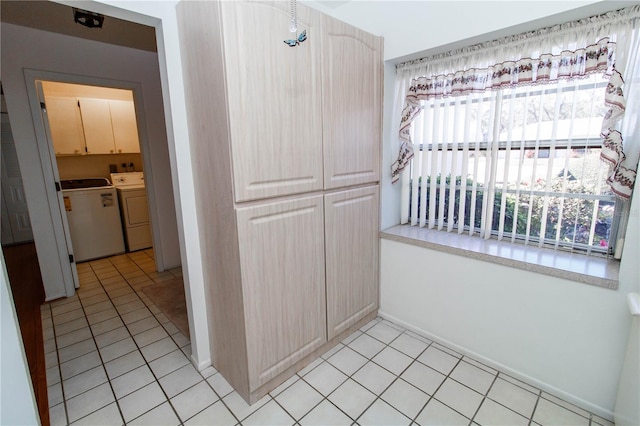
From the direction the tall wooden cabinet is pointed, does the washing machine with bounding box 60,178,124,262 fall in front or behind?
behind

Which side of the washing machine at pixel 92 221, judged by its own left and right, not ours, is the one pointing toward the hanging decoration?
front

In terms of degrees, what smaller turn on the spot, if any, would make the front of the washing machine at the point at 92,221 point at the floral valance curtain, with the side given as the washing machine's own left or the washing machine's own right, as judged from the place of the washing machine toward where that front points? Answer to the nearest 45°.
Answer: approximately 45° to the washing machine's own left

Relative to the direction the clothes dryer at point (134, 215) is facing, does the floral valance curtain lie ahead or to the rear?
ahead

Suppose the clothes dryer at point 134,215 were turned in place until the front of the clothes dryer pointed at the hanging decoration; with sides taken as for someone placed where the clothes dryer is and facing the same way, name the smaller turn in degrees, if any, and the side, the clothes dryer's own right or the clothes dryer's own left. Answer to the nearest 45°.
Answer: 0° — it already faces it

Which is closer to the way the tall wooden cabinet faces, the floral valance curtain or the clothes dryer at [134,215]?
the floral valance curtain

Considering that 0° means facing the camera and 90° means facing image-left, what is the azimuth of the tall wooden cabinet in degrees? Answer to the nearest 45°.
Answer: approximately 315°

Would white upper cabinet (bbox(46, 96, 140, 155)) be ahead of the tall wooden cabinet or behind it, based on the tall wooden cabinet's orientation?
behind

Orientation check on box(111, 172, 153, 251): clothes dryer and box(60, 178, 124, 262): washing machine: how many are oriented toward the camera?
2

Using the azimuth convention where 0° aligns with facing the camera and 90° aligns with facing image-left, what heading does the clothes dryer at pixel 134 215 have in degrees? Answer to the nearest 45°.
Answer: approximately 0°

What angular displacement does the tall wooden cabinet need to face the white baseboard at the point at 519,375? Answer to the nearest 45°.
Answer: approximately 45° to its left

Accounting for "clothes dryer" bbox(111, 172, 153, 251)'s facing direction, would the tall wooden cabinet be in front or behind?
in front
